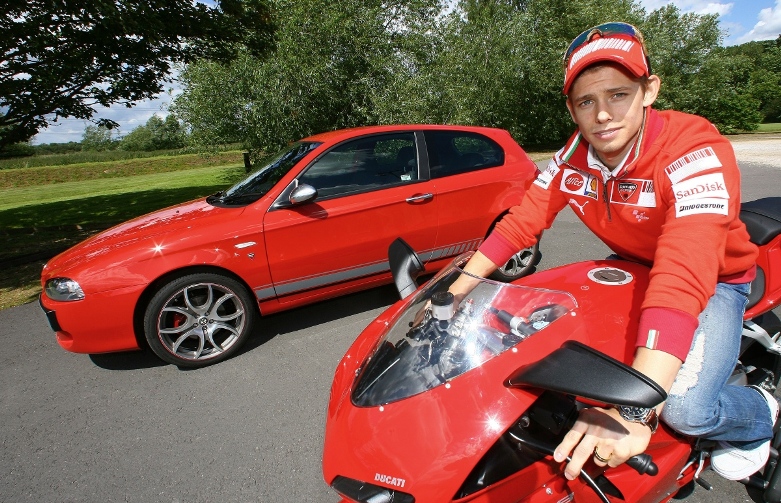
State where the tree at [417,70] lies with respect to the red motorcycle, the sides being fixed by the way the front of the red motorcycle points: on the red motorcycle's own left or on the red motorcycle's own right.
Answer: on the red motorcycle's own right

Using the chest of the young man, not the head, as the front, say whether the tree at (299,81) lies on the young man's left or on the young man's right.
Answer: on the young man's right

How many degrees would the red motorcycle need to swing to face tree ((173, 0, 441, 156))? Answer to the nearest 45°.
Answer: approximately 90° to its right

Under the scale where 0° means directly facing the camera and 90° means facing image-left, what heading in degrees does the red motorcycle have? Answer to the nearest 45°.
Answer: approximately 45°

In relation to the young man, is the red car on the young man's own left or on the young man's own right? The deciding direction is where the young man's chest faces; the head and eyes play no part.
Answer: on the young man's own right

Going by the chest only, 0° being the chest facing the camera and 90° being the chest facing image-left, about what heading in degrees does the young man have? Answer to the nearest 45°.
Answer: approximately 45°

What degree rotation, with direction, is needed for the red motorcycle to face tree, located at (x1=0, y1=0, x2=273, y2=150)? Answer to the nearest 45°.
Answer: approximately 90° to its right
